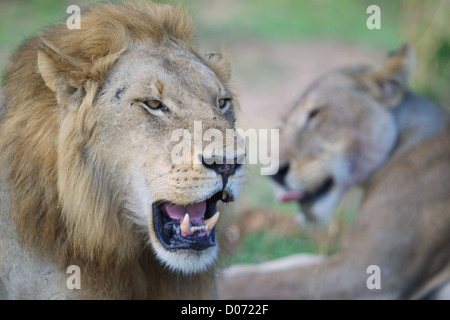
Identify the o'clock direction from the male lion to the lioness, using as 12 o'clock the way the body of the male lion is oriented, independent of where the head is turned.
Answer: The lioness is roughly at 9 o'clock from the male lion.

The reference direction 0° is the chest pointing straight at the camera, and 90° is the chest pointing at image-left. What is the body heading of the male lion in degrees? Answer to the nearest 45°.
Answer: approximately 315°

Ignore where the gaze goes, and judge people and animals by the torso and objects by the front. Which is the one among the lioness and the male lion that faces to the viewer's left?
the lioness

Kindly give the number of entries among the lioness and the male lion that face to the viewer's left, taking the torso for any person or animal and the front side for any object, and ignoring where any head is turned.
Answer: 1

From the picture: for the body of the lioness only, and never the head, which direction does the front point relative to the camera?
to the viewer's left

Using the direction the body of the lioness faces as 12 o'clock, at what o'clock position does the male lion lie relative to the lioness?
The male lion is roughly at 10 o'clock from the lioness.
